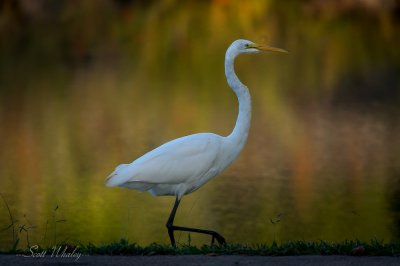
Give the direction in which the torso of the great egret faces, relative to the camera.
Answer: to the viewer's right
